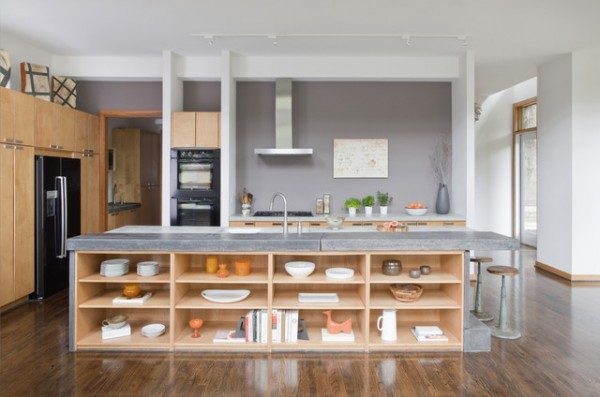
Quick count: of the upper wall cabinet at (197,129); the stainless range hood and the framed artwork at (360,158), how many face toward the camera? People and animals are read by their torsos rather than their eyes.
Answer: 3

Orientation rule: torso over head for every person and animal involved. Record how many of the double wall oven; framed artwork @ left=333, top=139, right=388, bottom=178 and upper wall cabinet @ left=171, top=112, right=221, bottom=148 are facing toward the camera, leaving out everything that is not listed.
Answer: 3

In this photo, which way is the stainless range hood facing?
toward the camera

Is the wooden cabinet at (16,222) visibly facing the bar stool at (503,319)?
yes

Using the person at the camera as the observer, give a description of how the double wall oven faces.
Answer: facing the viewer

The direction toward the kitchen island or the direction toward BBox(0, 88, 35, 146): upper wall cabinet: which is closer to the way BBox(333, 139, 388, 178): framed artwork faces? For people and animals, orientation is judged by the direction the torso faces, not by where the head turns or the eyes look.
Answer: the kitchen island

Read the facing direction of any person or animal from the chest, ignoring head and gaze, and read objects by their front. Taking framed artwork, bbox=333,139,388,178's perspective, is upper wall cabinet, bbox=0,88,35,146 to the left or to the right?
on its right

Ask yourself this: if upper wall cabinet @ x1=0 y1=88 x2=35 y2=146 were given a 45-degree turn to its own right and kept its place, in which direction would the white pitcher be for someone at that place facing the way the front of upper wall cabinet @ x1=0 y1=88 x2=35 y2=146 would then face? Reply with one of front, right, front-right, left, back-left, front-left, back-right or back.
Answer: front-left

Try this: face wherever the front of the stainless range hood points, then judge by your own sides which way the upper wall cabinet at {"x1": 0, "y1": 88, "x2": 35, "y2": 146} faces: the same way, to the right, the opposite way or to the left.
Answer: to the left

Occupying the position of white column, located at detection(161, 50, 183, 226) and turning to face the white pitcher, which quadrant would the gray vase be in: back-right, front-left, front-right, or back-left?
front-left

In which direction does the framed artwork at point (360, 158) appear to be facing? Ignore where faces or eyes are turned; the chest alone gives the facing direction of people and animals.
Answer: toward the camera

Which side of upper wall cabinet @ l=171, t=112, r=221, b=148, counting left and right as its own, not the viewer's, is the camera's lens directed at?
front

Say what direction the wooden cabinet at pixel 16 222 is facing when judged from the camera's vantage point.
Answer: facing the viewer and to the right of the viewer
